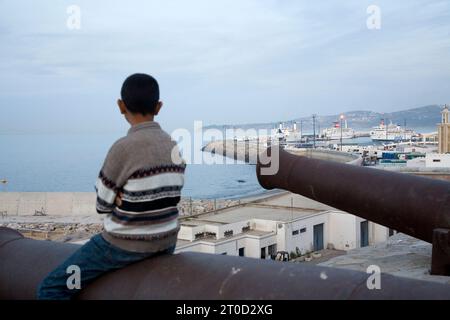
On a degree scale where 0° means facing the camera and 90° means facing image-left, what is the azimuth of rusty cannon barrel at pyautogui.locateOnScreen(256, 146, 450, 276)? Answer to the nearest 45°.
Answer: approximately 135°

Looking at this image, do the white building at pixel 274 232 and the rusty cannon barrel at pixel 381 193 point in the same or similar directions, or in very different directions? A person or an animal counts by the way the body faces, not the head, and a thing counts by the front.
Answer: very different directions

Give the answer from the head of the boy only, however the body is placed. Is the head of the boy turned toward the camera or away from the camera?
away from the camera

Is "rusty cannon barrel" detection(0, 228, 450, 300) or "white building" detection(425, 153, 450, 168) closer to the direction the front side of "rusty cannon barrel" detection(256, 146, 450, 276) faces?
the white building

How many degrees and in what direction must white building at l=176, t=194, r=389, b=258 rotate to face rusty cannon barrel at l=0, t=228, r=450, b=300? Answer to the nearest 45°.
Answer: approximately 45° to its right

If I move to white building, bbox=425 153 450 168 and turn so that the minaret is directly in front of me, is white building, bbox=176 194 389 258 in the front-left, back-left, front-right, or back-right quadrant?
back-left

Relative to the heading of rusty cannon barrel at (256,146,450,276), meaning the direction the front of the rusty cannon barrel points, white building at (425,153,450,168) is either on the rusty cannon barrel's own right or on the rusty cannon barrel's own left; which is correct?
on the rusty cannon barrel's own right

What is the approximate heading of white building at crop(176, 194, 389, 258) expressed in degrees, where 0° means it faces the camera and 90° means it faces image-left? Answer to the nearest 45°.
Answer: approximately 315°

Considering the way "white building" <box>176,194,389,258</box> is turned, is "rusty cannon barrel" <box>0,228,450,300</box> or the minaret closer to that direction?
the rusty cannon barrel
